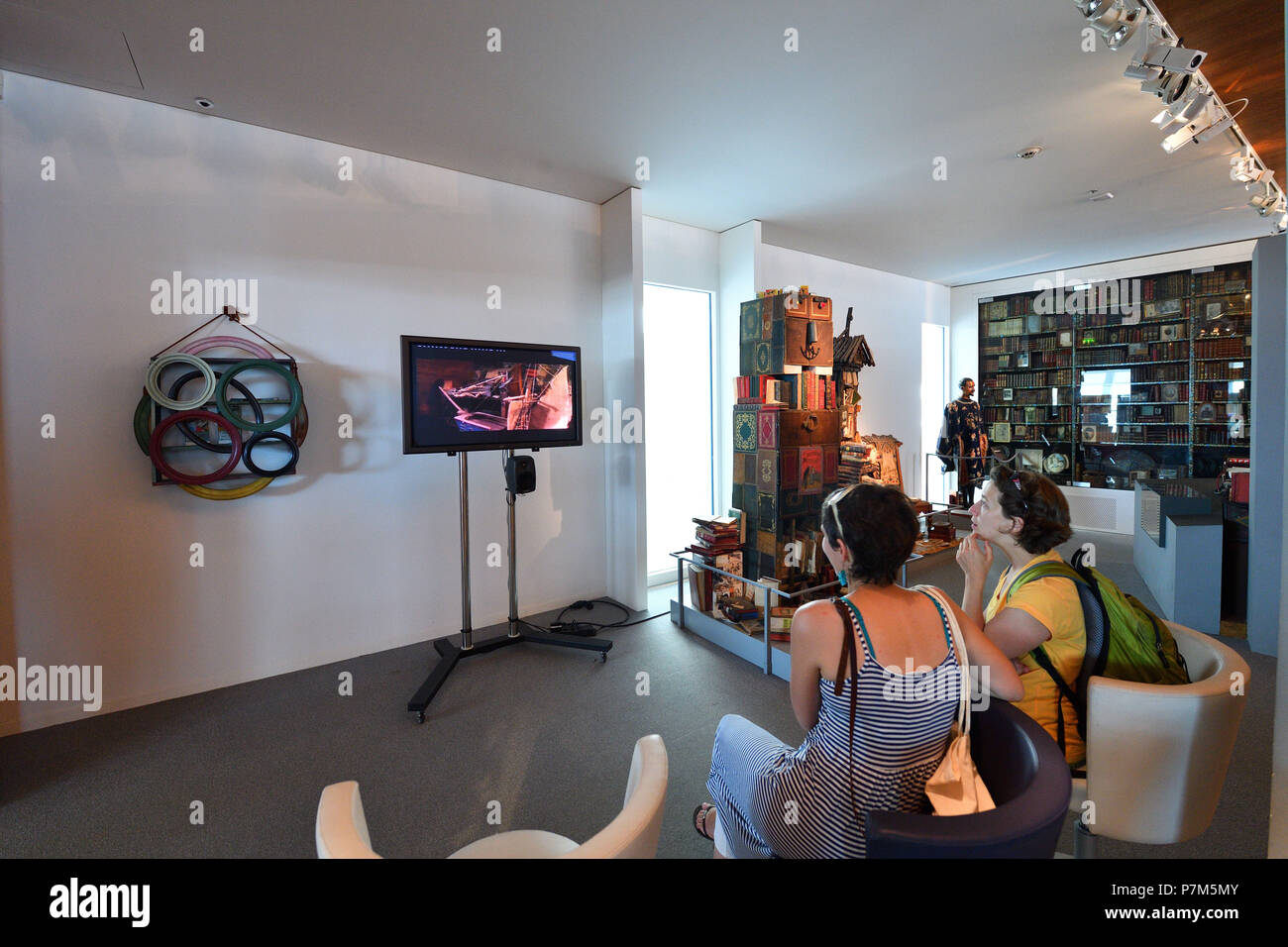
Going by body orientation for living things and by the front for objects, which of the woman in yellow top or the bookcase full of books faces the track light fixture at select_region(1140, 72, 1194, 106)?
the bookcase full of books

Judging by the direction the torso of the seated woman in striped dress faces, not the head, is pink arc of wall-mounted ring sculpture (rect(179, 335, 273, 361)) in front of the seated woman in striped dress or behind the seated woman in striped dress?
in front

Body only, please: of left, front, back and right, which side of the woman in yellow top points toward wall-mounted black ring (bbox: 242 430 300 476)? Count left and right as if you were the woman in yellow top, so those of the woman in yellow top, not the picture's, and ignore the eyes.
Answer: front

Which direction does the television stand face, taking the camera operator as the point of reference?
facing the viewer and to the right of the viewer

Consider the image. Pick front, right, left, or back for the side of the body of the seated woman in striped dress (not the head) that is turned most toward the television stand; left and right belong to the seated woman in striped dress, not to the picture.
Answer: front

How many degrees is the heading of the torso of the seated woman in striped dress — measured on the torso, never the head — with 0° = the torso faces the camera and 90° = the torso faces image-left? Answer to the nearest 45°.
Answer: approximately 135°

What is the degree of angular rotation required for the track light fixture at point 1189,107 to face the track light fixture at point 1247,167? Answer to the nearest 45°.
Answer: approximately 135° to its right

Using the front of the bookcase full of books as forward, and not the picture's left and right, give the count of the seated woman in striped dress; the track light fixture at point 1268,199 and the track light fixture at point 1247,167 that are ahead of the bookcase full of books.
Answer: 3

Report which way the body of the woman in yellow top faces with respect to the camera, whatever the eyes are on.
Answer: to the viewer's left

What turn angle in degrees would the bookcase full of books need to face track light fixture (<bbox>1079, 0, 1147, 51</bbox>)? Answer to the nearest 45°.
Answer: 0° — it already faces it

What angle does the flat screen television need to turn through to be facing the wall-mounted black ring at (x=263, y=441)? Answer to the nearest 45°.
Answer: approximately 135° to its right

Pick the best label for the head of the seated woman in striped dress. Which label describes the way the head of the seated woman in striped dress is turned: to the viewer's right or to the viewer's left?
to the viewer's left
